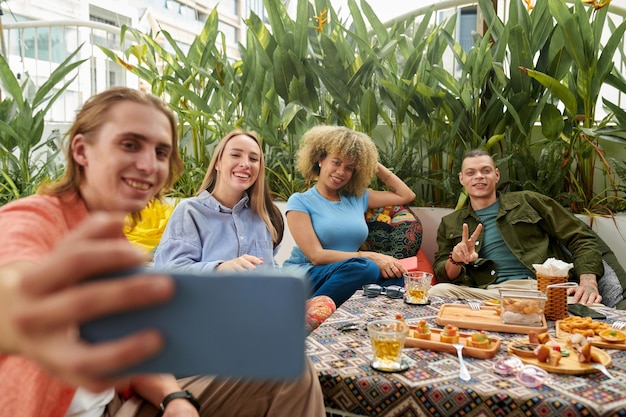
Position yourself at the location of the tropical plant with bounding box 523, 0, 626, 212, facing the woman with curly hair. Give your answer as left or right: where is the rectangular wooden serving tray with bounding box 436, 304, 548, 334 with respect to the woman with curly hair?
left

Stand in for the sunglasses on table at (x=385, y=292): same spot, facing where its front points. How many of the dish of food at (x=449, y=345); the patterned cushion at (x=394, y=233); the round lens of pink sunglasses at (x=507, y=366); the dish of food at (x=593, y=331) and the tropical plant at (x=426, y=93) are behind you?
2

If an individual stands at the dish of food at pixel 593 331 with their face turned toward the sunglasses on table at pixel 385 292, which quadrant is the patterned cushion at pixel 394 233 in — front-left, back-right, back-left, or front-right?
front-right

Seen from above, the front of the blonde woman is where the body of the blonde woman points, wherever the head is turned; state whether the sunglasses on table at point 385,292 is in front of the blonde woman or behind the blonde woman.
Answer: in front

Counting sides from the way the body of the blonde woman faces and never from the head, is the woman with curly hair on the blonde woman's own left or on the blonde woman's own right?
on the blonde woman's own left

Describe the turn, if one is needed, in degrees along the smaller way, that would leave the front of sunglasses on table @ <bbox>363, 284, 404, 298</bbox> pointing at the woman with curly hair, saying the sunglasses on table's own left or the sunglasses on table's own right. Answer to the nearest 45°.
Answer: approximately 180°

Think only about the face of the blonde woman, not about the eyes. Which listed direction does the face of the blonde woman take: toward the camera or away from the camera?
toward the camera

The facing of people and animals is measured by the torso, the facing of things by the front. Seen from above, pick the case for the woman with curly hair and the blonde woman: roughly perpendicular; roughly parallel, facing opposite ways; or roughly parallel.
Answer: roughly parallel

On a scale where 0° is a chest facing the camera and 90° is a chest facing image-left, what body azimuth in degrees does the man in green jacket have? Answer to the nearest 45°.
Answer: approximately 0°

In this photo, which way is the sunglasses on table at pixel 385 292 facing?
toward the camera

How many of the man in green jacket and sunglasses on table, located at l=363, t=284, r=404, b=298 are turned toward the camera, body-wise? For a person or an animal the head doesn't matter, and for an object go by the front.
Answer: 2

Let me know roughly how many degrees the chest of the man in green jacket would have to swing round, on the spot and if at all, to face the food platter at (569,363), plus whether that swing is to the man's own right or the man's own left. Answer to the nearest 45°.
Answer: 0° — they already face it

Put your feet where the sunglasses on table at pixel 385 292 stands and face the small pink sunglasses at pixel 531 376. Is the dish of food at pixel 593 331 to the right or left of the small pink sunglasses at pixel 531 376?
left

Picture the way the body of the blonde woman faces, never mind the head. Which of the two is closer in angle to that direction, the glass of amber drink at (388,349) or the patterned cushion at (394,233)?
the glass of amber drink

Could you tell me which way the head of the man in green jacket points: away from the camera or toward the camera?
toward the camera

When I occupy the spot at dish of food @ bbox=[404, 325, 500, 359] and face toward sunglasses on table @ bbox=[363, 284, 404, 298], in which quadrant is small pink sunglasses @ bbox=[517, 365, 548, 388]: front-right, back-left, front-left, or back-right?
back-right

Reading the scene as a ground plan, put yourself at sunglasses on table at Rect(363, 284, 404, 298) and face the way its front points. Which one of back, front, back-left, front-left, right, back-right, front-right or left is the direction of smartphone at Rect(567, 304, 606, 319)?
left

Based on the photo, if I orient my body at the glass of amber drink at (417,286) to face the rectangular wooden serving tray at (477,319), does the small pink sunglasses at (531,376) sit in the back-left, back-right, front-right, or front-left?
front-right
